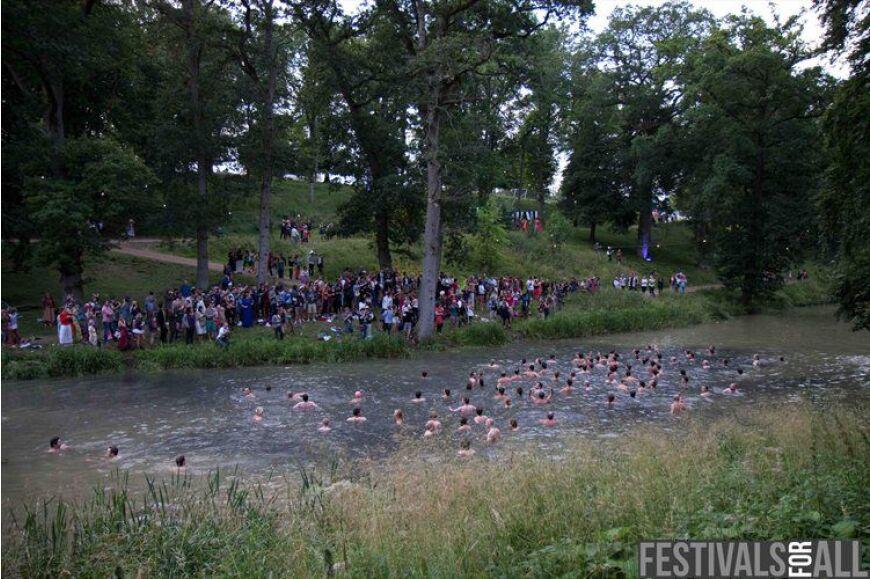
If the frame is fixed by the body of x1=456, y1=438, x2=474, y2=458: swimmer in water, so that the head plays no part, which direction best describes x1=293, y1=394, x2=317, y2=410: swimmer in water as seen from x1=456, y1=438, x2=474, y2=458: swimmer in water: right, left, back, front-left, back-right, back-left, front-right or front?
front-left

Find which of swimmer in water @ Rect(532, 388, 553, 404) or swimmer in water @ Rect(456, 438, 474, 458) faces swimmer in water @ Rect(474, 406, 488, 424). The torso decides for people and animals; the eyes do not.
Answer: swimmer in water @ Rect(456, 438, 474, 458)

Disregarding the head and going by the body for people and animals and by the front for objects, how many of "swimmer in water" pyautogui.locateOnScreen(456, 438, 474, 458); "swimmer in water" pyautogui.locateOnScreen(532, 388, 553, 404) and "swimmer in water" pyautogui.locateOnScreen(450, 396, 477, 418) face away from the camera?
3

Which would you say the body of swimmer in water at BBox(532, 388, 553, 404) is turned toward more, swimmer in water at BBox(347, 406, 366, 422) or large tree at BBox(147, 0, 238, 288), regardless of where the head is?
the large tree

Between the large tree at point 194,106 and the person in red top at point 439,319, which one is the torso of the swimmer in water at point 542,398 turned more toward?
the person in red top

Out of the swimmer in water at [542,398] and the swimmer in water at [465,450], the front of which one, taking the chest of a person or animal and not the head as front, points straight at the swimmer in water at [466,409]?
the swimmer in water at [465,450]

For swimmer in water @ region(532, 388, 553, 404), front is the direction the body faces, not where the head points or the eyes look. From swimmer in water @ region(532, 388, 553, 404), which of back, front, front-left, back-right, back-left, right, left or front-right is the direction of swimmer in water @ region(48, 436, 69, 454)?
back-left

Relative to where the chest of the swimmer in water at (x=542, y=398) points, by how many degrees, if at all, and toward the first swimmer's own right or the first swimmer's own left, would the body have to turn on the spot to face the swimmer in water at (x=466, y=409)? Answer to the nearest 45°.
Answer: approximately 135° to the first swimmer's own left

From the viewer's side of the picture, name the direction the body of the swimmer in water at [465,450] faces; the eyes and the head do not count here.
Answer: away from the camera

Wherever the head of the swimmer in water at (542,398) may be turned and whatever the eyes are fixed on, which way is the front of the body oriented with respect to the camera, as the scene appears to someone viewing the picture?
away from the camera

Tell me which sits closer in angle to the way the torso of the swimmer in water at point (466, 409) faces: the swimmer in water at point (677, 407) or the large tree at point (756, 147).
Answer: the large tree

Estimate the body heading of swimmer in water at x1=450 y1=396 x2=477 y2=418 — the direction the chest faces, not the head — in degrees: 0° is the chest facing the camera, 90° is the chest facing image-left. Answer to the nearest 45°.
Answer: approximately 180°

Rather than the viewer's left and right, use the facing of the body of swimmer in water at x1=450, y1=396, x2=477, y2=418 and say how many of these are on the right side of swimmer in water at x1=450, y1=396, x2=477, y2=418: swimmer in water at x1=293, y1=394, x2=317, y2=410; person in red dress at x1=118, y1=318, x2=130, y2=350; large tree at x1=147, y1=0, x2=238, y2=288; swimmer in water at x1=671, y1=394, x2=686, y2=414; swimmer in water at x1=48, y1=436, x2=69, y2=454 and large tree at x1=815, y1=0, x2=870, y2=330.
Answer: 2

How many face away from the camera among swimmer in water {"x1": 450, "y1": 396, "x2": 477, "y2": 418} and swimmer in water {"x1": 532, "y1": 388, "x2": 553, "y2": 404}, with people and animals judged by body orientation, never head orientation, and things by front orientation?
2
